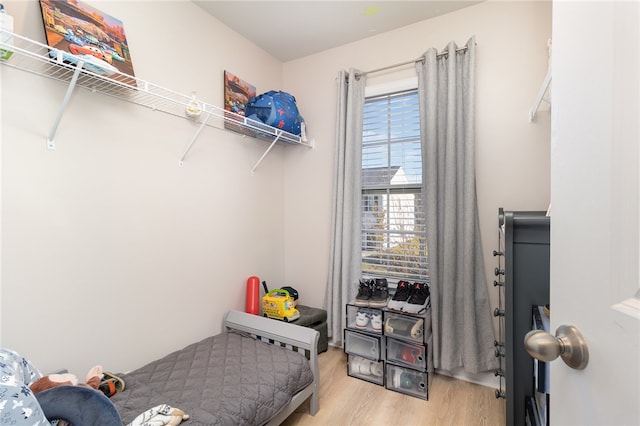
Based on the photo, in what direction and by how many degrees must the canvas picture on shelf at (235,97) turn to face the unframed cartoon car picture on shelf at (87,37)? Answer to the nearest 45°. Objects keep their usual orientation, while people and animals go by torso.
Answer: approximately 90° to its right

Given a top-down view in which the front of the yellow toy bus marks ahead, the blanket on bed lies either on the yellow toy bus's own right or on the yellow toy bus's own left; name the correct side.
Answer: on the yellow toy bus's own right

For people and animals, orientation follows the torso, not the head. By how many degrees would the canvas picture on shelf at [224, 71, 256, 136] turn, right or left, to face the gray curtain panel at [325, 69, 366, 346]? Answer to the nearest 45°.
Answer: approximately 45° to its left

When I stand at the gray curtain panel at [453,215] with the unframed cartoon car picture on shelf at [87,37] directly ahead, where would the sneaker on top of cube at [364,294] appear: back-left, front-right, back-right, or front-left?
front-right

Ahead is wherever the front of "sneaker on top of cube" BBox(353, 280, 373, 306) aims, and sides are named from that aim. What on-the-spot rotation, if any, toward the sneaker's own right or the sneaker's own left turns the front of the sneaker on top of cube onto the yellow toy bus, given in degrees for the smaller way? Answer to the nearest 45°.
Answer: approximately 90° to the sneaker's own right

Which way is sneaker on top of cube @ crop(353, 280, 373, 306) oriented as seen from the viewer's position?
toward the camera

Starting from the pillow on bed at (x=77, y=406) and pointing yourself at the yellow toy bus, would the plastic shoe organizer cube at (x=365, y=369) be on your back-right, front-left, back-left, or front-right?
front-right

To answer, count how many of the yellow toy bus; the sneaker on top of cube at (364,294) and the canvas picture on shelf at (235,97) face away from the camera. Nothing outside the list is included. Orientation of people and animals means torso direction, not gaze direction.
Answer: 0

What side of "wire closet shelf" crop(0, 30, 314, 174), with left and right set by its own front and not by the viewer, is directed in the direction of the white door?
front

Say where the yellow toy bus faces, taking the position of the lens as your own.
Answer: facing the viewer and to the right of the viewer

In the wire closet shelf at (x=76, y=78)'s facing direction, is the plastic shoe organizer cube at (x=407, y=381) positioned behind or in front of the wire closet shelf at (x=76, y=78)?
in front

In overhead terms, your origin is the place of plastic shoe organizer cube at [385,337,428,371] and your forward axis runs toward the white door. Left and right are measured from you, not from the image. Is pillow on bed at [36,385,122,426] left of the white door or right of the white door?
right
